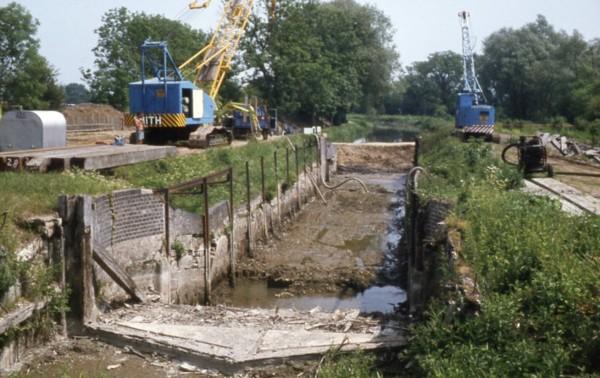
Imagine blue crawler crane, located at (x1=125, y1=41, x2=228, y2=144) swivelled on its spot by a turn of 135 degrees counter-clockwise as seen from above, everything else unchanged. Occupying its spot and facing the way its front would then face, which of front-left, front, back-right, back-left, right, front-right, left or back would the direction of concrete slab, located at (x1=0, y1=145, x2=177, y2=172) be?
left

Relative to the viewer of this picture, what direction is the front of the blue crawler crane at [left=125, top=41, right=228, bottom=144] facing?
facing away from the viewer and to the right of the viewer

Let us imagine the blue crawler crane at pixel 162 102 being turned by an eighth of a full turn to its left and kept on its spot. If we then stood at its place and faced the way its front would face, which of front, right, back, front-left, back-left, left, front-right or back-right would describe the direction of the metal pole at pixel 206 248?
back

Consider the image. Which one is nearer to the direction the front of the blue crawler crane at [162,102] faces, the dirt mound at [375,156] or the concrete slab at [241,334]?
the dirt mound

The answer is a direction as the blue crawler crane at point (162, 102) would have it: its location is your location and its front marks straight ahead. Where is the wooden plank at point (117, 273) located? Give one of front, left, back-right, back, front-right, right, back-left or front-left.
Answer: back-right

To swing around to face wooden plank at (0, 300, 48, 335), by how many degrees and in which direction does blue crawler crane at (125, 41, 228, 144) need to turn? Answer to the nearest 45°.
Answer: approximately 135° to its right

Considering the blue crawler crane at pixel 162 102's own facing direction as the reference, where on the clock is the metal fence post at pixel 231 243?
The metal fence post is roughly at 4 o'clock from the blue crawler crane.

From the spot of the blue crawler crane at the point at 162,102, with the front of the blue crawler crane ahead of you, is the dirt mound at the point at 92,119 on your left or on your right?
on your left

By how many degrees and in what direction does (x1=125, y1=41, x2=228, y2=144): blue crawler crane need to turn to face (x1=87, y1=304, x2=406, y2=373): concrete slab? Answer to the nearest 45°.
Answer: approximately 135° to its right
